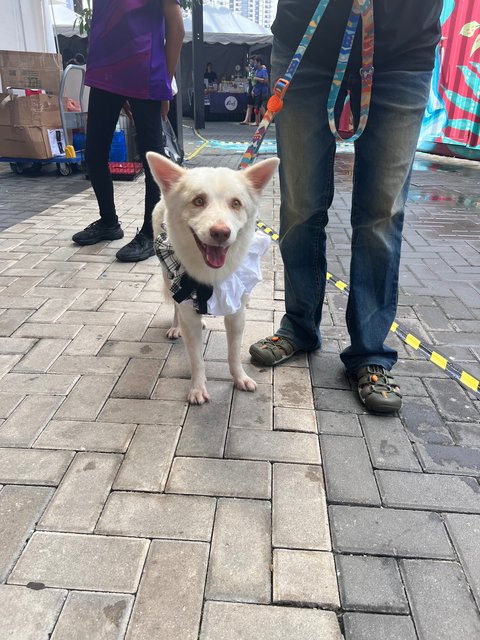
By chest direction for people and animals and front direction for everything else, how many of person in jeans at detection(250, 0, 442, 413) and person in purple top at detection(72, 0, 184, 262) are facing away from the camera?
0

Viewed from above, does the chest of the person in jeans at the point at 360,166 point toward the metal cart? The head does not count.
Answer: no

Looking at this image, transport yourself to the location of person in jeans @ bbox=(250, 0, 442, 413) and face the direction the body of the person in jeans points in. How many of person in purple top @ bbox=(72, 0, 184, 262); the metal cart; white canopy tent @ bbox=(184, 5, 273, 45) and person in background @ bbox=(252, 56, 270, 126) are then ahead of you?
0

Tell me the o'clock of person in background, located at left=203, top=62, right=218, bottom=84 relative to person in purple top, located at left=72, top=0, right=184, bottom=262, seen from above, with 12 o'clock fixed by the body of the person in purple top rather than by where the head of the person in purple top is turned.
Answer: The person in background is roughly at 5 o'clock from the person in purple top.

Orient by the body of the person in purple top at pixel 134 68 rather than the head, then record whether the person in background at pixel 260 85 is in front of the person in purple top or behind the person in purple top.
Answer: behind

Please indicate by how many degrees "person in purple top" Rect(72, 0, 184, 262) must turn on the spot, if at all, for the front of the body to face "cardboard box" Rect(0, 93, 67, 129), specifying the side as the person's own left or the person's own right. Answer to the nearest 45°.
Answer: approximately 135° to the person's own right

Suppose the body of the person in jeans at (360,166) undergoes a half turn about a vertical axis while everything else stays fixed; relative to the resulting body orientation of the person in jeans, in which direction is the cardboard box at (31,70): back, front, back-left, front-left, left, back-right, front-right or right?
front-left

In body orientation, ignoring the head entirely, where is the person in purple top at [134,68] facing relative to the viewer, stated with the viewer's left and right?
facing the viewer and to the left of the viewer

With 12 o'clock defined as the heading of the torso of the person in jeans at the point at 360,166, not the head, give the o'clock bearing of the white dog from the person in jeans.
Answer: The white dog is roughly at 2 o'clock from the person in jeans.

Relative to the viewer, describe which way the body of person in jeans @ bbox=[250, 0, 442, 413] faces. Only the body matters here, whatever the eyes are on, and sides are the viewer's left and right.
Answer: facing the viewer

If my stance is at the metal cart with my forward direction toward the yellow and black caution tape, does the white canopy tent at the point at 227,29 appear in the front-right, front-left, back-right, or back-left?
back-left

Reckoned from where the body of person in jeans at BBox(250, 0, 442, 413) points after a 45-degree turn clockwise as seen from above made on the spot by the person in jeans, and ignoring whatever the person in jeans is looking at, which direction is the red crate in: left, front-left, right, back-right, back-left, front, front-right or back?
right

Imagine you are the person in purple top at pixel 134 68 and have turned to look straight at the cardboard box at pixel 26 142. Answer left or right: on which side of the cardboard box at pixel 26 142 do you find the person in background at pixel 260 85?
right

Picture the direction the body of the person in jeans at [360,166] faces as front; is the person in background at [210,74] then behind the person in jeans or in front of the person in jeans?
behind
